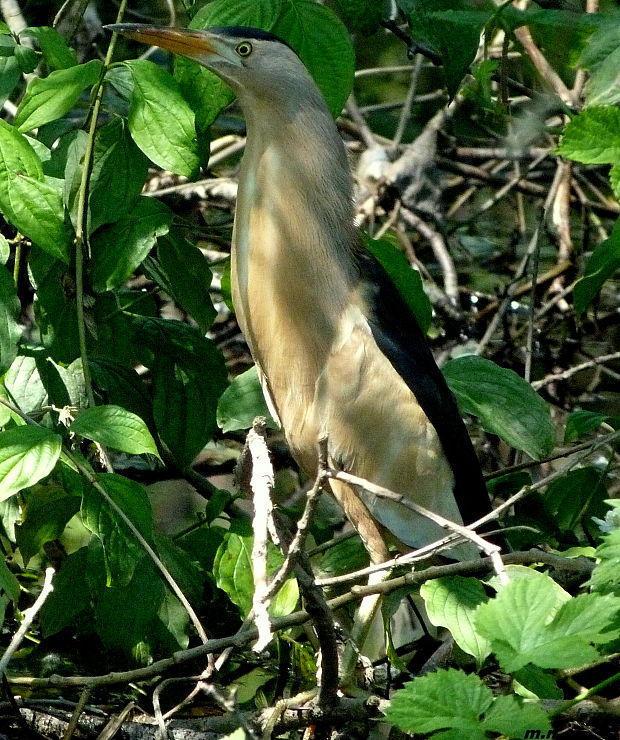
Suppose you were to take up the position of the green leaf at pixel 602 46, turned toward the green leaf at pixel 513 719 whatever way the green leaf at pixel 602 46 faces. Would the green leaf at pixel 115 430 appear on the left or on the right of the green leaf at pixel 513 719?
right

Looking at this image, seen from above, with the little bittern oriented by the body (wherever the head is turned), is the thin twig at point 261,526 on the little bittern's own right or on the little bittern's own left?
on the little bittern's own left

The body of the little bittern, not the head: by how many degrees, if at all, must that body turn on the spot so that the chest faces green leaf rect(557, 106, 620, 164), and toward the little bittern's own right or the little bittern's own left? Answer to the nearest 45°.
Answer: approximately 135° to the little bittern's own left

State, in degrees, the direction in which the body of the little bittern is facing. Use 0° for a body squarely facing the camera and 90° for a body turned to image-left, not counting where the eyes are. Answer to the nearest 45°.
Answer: approximately 90°
